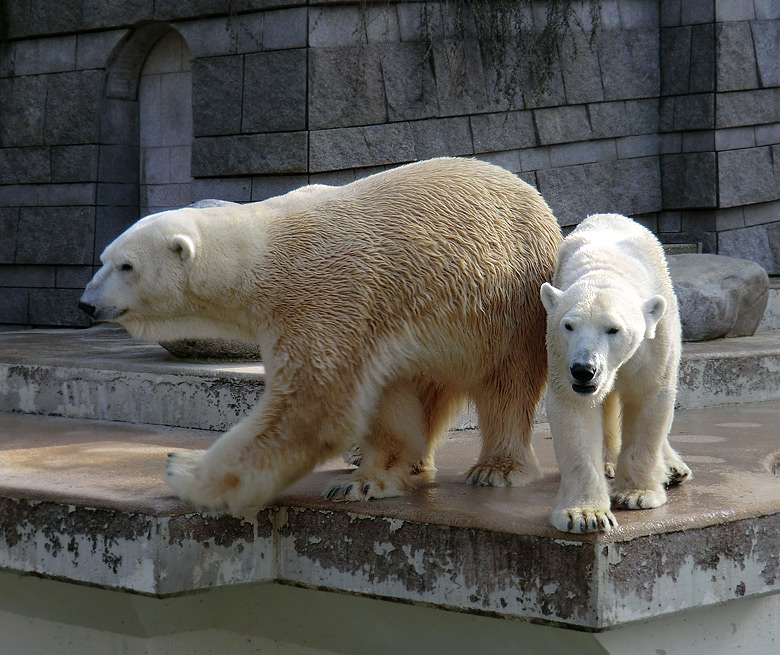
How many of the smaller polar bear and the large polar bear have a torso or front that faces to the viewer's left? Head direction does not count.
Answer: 1

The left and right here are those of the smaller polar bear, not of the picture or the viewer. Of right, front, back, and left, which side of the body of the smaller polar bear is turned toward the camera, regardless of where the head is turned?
front

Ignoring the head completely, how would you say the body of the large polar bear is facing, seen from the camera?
to the viewer's left

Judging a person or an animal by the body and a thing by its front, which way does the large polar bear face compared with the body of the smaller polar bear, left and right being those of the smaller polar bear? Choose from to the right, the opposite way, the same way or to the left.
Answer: to the right

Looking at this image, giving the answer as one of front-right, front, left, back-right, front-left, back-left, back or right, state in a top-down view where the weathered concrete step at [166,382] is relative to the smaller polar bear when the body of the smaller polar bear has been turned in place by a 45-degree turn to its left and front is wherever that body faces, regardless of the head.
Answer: back

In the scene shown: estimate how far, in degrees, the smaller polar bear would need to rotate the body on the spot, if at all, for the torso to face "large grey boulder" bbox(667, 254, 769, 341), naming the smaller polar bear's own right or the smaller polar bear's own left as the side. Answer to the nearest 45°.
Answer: approximately 180°

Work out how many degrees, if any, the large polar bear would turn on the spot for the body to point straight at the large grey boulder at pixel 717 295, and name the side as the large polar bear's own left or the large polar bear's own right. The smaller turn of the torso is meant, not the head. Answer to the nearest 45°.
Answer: approximately 135° to the large polar bear's own right

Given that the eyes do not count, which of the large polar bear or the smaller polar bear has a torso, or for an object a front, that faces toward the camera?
the smaller polar bear

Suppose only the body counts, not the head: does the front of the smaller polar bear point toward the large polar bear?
no
